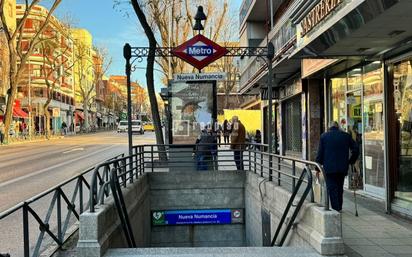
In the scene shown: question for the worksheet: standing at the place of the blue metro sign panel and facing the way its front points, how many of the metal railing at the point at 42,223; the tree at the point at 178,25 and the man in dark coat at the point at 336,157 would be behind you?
1

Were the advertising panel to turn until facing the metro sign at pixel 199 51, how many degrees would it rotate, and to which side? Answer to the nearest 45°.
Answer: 0° — it already faces it

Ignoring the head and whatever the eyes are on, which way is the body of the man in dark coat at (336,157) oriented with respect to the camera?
away from the camera

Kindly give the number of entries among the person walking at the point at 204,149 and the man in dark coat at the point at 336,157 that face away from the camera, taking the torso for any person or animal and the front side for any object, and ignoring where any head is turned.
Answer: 2

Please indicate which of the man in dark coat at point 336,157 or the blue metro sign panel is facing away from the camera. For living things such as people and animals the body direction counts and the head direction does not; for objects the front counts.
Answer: the man in dark coat

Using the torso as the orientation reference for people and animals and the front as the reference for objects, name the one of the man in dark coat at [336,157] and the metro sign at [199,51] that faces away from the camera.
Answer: the man in dark coat

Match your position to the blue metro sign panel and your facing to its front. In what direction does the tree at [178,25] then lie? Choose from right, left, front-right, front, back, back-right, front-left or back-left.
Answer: back

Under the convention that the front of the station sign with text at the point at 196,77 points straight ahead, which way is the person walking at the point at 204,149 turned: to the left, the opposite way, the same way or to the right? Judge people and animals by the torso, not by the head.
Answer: the opposite way

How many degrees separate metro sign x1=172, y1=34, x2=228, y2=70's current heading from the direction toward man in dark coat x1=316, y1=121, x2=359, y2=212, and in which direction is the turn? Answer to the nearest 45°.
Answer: approximately 45° to its left

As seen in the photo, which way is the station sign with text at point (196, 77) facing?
toward the camera

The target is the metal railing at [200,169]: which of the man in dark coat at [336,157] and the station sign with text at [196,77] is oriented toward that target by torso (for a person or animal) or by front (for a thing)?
the station sign with text

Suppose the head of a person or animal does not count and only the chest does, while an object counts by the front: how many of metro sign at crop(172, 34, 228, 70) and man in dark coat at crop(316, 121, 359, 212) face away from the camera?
1

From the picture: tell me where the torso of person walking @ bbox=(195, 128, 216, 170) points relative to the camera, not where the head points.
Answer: away from the camera
